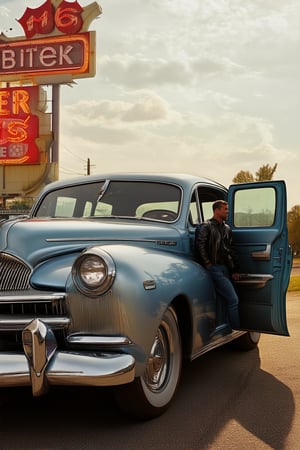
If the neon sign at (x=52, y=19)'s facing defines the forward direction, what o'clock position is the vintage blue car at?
The vintage blue car is roughly at 12 o'clock from the neon sign.

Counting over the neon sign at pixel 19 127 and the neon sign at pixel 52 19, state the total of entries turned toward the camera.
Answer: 2

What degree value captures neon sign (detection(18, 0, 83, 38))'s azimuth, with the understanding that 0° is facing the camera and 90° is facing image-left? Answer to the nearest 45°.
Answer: approximately 0°

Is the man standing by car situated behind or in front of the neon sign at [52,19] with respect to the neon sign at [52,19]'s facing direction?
in front

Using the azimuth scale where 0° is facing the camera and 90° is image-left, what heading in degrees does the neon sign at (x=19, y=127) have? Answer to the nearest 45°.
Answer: approximately 0°
